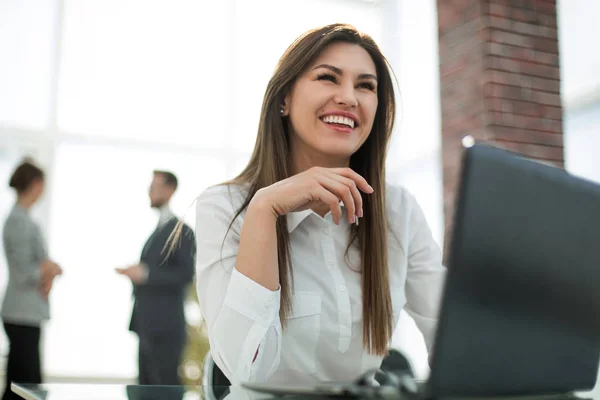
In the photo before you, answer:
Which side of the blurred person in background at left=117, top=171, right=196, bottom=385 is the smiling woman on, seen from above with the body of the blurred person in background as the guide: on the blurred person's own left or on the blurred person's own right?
on the blurred person's own left

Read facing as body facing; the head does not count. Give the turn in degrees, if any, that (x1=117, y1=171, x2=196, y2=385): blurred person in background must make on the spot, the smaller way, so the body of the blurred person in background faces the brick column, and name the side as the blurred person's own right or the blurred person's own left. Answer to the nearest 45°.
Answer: approximately 135° to the blurred person's own left

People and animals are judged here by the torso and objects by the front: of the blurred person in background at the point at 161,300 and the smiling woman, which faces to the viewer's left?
the blurred person in background

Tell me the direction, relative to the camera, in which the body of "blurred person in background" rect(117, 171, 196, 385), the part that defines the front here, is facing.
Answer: to the viewer's left

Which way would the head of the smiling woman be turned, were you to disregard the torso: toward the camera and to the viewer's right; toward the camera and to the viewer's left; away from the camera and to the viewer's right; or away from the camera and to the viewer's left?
toward the camera and to the viewer's right

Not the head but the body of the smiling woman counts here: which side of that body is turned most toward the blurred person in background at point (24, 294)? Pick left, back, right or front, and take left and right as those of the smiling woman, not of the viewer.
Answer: back

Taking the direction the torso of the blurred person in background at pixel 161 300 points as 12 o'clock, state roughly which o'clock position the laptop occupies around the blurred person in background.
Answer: The laptop is roughly at 9 o'clock from the blurred person in background.

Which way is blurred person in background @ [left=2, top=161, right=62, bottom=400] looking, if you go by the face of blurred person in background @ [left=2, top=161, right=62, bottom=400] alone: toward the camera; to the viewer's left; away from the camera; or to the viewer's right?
to the viewer's right

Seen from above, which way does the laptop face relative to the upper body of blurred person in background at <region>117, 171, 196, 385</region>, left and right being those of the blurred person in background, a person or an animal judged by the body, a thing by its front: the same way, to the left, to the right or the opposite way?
to the right

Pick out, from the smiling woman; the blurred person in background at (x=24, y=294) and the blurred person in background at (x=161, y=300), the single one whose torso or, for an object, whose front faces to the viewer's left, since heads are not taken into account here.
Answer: the blurred person in background at (x=161, y=300)

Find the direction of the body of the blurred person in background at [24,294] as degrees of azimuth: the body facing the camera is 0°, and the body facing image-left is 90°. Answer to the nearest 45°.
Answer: approximately 270°

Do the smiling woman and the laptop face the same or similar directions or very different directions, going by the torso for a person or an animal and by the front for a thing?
very different directions

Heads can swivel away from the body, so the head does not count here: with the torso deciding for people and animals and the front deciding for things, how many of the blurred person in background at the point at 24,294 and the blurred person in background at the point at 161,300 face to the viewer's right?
1
